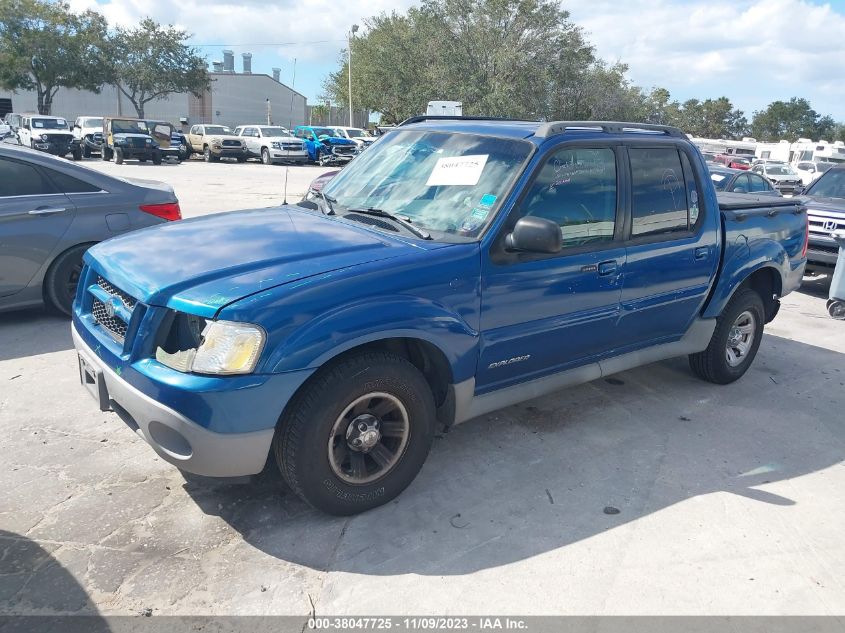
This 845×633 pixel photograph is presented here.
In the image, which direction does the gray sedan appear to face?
to the viewer's left

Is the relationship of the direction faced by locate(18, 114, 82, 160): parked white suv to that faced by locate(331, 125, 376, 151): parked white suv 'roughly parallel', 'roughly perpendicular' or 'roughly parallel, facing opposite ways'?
roughly parallel

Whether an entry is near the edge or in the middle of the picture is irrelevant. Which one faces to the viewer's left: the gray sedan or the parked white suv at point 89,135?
the gray sedan

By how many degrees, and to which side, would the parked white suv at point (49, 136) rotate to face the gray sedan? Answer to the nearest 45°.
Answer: approximately 45° to its right

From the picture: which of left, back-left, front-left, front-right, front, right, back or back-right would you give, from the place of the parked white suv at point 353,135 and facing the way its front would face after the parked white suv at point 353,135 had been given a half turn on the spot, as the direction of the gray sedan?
back-left

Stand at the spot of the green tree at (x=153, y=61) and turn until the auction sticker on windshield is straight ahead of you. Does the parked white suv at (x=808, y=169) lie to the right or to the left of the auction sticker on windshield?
left

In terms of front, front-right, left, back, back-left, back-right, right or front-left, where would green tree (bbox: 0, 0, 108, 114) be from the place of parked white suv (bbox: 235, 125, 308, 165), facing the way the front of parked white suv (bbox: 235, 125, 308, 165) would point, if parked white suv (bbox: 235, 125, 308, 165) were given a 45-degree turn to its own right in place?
back-right

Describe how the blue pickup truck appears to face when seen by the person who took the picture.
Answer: facing the viewer and to the left of the viewer

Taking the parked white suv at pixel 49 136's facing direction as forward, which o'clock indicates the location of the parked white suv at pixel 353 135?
the parked white suv at pixel 353 135 is roughly at 10 o'clock from the parked white suv at pixel 49 136.

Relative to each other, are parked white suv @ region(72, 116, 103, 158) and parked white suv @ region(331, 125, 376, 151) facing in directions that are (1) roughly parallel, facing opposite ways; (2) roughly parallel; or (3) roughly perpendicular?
roughly parallel

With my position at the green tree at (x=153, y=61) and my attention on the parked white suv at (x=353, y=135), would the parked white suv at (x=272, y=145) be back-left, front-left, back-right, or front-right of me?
front-right

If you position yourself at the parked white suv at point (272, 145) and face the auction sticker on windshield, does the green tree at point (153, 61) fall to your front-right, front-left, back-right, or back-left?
back-right

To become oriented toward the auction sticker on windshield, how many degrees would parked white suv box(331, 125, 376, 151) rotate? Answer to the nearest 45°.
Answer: approximately 45° to its right

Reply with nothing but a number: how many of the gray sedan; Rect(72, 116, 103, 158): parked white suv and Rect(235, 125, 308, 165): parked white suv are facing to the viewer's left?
1

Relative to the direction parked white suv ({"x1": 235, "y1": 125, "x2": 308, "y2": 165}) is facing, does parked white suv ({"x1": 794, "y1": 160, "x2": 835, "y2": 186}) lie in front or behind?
in front

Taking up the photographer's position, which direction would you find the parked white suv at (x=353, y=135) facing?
facing the viewer and to the right of the viewer
